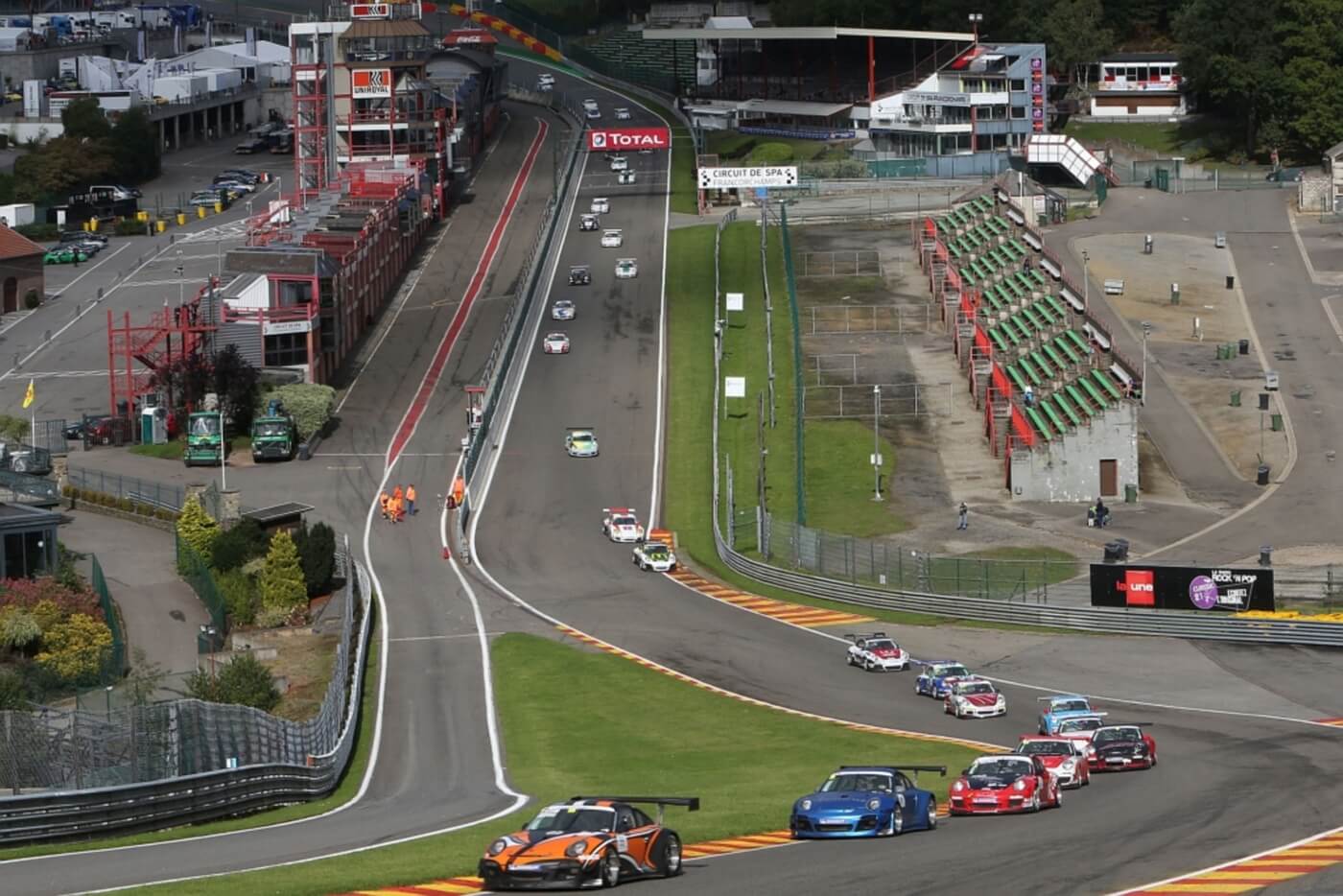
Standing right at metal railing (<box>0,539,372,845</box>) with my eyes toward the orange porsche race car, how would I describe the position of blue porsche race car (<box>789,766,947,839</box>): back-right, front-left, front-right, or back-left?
front-left

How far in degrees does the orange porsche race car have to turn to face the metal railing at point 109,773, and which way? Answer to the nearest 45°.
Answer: approximately 90° to its right

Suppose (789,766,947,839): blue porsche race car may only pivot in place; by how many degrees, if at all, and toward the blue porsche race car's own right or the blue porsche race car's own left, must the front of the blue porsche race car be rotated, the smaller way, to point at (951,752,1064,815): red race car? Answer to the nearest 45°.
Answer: approximately 180°

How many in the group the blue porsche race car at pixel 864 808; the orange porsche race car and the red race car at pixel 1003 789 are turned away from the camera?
0

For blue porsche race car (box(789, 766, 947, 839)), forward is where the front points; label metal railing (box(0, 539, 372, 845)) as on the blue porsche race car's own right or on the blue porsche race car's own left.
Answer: on the blue porsche race car's own right

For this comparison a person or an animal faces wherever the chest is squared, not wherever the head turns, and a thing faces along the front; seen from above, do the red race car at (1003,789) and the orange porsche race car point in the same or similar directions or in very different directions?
same or similar directions

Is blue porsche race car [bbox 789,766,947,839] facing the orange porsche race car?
yes

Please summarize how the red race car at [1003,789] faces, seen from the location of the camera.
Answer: facing the viewer and to the left of the viewer

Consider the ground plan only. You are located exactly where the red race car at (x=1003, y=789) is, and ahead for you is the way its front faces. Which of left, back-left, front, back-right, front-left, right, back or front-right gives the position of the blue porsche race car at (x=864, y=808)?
front

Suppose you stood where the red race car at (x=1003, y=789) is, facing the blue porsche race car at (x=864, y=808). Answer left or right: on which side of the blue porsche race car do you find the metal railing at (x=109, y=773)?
right

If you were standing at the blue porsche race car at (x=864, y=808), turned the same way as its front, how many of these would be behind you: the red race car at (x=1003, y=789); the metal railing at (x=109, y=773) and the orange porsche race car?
1

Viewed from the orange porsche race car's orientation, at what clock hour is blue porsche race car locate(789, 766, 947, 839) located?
The blue porsche race car is roughly at 6 o'clock from the orange porsche race car.

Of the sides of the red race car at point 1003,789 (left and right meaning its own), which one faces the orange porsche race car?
front

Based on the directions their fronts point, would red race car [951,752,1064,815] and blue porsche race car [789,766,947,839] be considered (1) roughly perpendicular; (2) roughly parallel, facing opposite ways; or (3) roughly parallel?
roughly parallel
